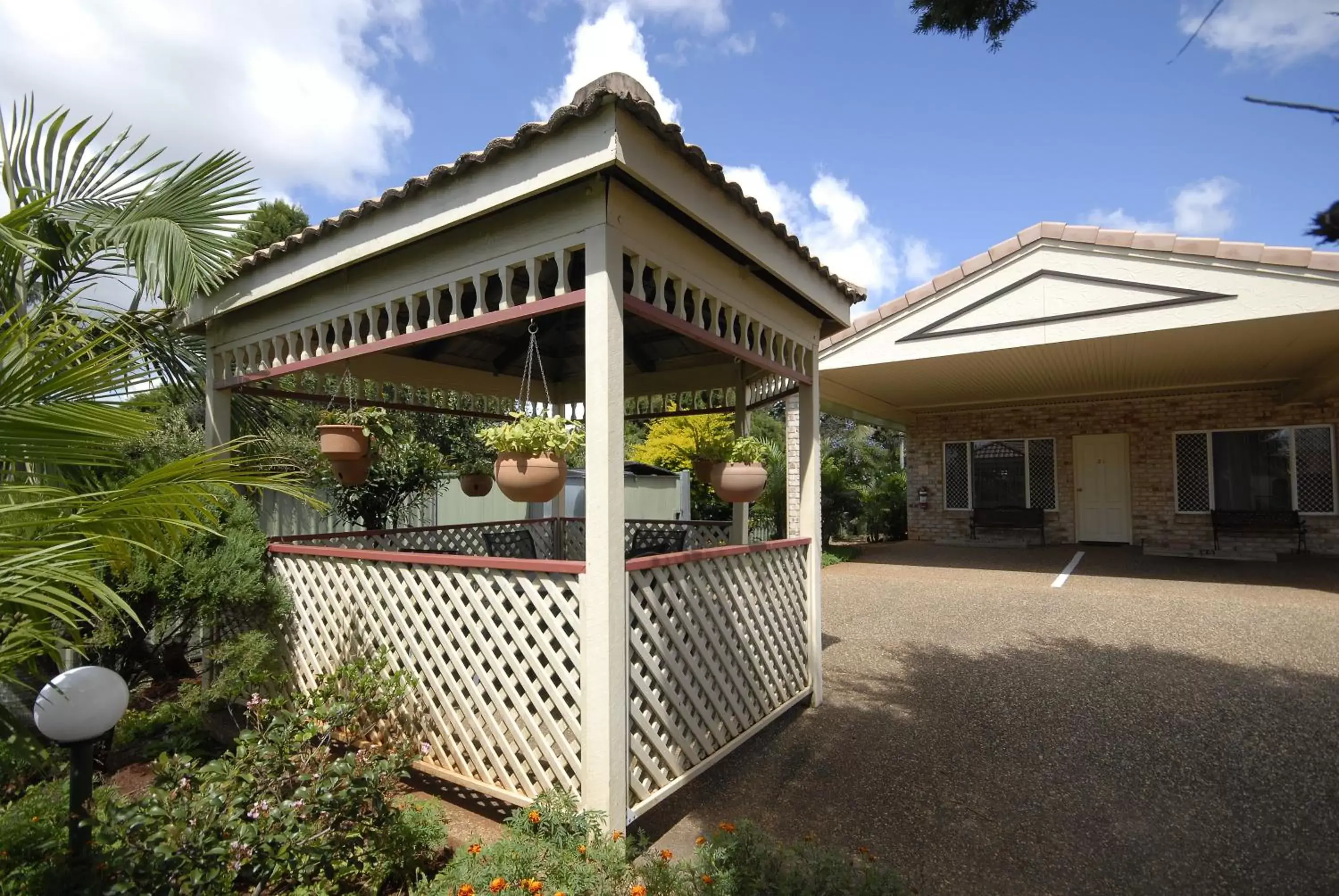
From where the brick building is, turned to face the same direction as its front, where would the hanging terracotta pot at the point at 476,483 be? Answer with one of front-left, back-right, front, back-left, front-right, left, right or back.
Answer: front-right

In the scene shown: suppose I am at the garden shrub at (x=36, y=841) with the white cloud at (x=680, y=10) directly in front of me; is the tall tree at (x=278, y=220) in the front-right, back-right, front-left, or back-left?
front-left

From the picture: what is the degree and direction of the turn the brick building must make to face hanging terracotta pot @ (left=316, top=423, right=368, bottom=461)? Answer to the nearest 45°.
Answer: approximately 45° to its right

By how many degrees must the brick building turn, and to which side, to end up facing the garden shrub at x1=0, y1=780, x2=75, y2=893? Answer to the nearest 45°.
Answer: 0° — it already faces it

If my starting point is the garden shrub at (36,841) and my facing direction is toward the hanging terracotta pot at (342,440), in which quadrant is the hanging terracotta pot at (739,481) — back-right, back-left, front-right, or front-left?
front-right

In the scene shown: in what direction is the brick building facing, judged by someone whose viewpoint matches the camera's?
facing the viewer

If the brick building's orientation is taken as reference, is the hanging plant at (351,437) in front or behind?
in front

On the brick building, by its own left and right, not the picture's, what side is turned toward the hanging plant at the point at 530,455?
front

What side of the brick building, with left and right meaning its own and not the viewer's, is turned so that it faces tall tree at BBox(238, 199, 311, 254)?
right

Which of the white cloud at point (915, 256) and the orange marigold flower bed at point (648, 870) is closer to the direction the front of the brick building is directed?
the orange marigold flower bed

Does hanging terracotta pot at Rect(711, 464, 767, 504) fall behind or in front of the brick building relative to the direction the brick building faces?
in front

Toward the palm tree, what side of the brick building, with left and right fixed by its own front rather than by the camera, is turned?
front
